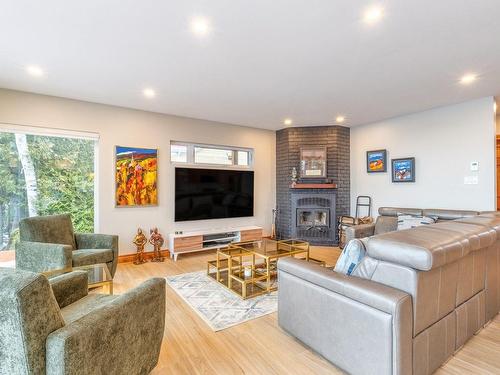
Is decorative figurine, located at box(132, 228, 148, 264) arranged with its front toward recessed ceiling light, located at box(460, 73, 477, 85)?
no

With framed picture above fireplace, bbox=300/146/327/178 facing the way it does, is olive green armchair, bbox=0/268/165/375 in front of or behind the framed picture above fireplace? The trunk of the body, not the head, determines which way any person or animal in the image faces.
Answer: in front

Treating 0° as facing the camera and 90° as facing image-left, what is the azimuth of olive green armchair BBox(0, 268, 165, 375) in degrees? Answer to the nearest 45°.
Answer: approximately 225°

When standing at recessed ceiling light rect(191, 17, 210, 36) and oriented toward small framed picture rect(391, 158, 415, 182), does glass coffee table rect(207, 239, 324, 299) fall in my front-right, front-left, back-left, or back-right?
front-left

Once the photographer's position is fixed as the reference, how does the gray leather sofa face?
facing away from the viewer and to the left of the viewer

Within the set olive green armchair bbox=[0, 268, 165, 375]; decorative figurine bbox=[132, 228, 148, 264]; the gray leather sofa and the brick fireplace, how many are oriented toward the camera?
2

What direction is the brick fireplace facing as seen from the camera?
toward the camera

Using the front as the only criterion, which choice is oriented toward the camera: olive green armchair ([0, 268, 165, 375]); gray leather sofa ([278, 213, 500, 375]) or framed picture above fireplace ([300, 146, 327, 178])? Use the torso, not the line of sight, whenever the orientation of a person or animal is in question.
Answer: the framed picture above fireplace

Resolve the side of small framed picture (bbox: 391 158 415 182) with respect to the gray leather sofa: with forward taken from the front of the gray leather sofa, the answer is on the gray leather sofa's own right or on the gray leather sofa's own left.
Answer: on the gray leather sofa's own right

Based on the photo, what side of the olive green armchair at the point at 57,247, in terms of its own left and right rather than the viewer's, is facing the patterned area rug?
front

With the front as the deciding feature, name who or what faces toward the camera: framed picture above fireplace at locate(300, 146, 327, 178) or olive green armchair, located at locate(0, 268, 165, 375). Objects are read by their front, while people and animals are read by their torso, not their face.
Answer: the framed picture above fireplace

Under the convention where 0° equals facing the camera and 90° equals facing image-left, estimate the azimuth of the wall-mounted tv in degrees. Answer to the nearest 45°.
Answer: approximately 315°

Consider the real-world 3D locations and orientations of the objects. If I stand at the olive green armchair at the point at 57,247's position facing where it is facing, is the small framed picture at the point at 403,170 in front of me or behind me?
in front

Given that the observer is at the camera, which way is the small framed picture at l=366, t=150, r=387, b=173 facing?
facing the viewer and to the left of the viewer

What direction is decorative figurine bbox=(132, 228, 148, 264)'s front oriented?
toward the camera
